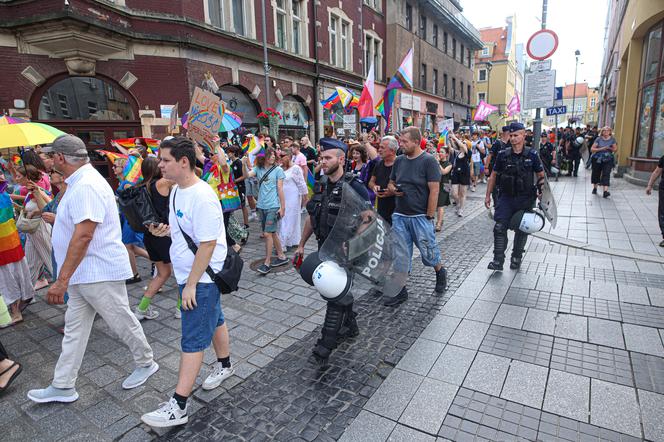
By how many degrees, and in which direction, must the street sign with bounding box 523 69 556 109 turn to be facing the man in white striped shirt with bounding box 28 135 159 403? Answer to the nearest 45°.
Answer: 0° — it already faces them

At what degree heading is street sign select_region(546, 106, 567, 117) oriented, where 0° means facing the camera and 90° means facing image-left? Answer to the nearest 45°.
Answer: approximately 0°

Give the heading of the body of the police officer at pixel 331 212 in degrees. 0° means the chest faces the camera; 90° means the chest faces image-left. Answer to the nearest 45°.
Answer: approximately 45°

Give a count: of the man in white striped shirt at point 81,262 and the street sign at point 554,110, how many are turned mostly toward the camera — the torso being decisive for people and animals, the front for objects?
1

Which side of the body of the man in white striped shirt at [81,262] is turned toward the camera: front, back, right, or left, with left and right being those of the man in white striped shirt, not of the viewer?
left

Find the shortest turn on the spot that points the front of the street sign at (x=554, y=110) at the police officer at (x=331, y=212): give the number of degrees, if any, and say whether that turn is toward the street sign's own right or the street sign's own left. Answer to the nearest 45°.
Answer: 0° — it already faces them

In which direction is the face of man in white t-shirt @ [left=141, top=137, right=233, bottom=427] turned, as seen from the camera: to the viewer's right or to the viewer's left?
to the viewer's left

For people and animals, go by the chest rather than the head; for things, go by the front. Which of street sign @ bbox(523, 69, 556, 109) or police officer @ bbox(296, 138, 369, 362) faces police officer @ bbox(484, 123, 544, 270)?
the street sign

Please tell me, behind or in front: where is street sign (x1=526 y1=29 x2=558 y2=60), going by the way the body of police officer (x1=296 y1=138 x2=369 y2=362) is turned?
behind

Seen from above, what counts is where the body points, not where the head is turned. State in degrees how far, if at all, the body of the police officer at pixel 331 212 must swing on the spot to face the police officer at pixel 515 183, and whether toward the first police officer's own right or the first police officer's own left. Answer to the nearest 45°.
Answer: approximately 180°
